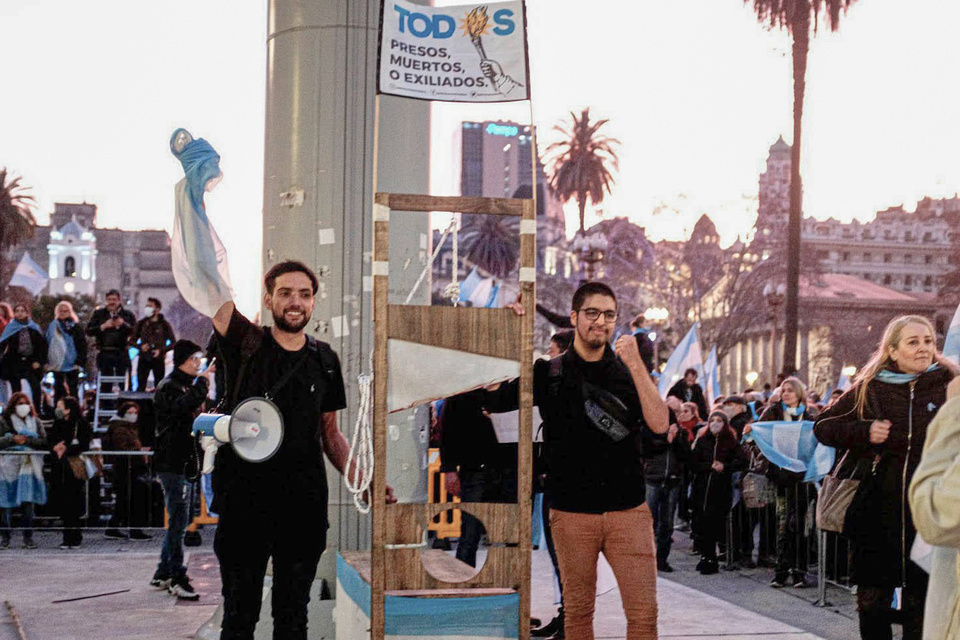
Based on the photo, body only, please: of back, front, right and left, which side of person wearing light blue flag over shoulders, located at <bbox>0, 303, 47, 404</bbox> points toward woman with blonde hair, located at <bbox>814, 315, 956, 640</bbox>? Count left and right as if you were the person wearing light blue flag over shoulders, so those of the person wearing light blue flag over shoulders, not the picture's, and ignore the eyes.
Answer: front

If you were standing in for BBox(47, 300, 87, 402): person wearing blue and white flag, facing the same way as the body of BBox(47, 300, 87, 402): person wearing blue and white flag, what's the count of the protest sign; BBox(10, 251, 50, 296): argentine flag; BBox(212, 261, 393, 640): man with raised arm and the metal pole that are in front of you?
3

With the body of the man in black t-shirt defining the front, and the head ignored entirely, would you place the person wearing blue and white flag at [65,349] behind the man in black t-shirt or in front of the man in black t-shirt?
behind

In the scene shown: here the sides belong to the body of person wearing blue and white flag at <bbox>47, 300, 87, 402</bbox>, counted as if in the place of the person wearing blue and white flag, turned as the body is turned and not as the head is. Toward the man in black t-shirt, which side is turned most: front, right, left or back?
front

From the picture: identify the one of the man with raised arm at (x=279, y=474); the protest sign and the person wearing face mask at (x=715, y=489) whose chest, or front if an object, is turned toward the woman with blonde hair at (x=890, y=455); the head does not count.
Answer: the person wearing face mask

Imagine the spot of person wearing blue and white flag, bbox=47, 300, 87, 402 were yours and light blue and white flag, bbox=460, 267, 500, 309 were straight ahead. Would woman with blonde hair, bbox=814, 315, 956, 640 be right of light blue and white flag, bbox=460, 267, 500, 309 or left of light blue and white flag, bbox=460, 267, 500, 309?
right

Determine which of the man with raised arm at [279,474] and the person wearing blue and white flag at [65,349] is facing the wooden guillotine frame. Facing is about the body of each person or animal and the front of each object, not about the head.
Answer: the person wearing blue and white flag

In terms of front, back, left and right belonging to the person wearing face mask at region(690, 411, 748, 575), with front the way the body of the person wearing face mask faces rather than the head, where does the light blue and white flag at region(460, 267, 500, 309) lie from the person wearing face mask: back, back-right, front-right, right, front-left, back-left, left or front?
back-right

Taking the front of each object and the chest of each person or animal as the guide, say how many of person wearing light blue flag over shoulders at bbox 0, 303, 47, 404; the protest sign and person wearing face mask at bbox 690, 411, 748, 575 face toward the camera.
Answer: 3

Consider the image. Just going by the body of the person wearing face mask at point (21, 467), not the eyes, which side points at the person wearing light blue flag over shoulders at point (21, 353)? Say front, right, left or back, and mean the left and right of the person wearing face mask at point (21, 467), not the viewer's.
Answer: back
